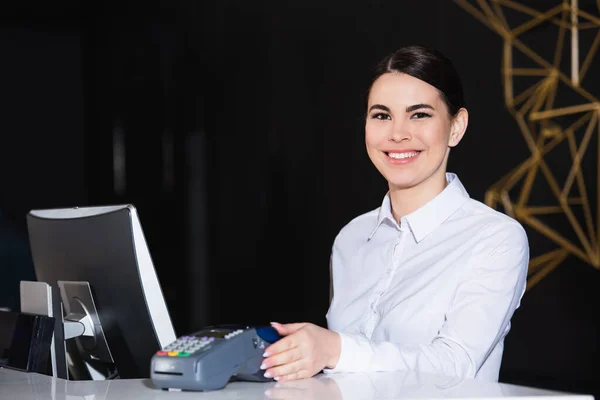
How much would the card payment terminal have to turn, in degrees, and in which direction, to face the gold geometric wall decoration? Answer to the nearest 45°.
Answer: approximately 180°

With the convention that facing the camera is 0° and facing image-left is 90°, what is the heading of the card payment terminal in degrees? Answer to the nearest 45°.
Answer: approximately 45°

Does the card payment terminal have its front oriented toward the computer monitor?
no

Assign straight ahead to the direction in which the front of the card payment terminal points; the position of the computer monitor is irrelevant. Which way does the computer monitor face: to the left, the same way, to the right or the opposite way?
the opposite way

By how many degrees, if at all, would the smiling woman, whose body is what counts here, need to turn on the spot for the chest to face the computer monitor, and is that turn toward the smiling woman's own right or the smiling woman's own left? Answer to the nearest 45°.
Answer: approximately 45° to the smiling woman's own right

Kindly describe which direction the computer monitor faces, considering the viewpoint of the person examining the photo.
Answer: facing away from the viewer and to the right of the viewer

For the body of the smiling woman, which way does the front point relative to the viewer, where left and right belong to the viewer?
facing the viewer and to the left of the viewer

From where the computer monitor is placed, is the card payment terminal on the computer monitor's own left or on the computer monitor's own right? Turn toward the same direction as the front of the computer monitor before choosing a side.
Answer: on the computer monitor's own right
